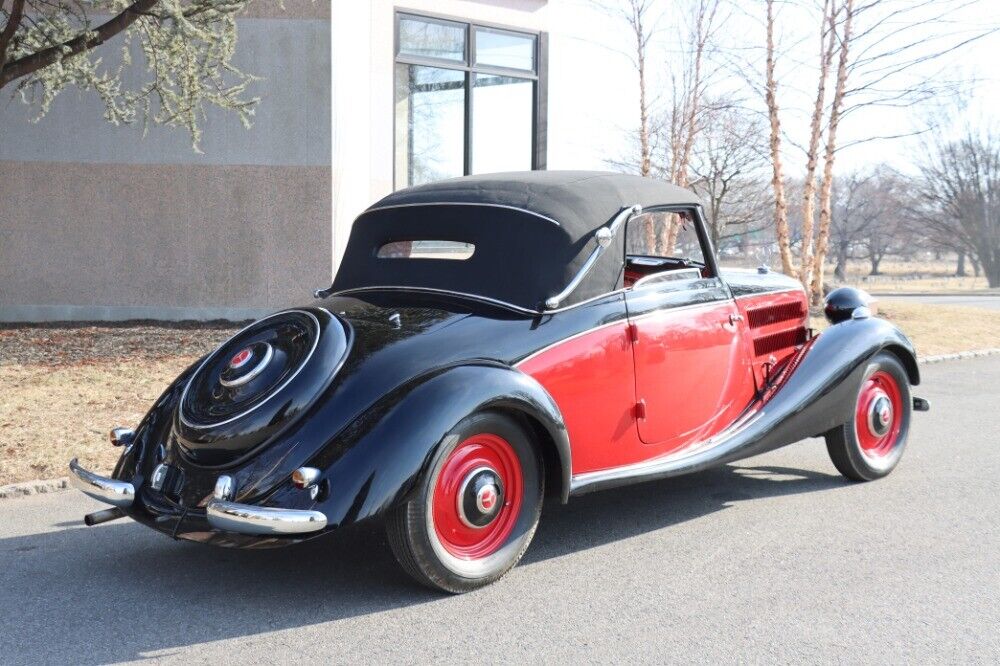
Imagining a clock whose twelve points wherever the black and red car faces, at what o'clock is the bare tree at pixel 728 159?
The bare tree is roughly at 11 o'clock from the black and red car.

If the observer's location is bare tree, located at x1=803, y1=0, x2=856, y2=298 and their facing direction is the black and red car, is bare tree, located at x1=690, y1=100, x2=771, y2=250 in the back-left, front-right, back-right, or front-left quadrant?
back-right

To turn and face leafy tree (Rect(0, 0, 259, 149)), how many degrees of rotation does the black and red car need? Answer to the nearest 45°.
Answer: approximately 90° to its left

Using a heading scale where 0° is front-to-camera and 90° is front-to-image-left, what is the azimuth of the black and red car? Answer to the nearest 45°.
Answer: approximately 225°

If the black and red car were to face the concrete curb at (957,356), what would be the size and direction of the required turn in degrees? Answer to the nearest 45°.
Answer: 0° — it already faces it
